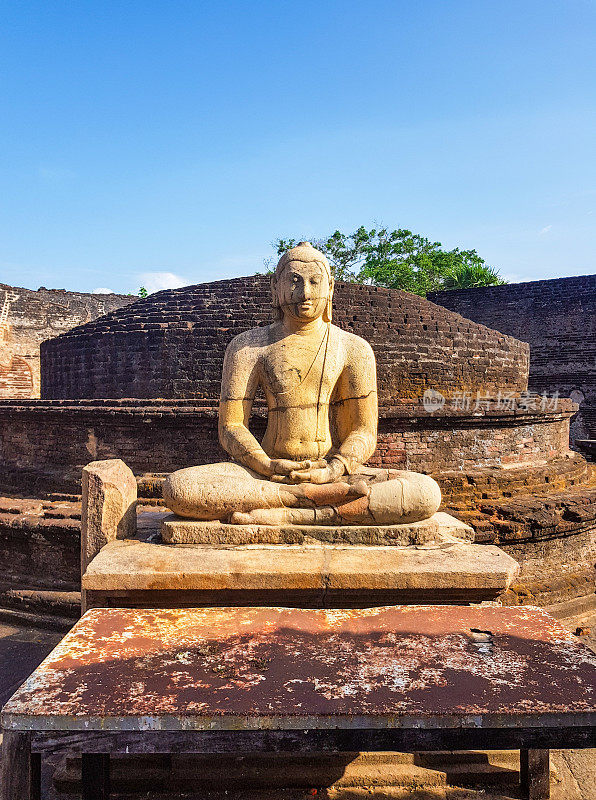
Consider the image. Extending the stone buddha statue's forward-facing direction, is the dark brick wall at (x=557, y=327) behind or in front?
behind

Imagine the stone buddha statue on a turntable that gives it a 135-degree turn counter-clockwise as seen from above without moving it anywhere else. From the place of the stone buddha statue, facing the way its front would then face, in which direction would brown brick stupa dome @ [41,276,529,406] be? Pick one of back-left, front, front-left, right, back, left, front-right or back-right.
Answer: front-left

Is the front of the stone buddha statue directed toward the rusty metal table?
yes

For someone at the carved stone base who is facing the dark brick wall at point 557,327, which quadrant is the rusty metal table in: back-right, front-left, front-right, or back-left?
back-right

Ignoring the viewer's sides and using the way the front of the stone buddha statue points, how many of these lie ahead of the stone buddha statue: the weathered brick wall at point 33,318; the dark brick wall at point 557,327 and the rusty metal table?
1

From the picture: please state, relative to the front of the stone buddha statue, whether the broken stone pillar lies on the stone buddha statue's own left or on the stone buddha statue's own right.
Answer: on the stone buddha statue's own right

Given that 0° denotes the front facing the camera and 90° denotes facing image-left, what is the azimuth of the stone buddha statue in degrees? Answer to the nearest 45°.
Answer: approximately 0°
